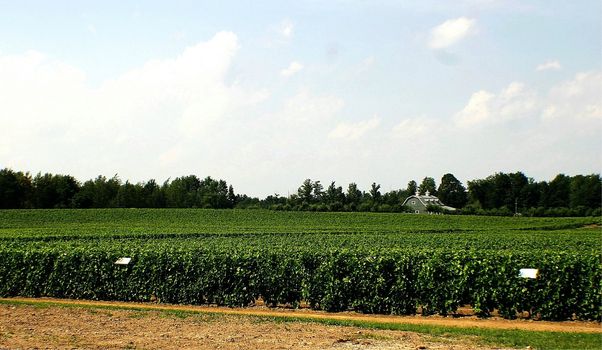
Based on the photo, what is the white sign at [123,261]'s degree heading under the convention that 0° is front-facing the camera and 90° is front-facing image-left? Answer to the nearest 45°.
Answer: approximately 0°

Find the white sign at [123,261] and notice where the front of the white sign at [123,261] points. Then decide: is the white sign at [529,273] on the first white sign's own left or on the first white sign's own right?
on the first white sign's own left
